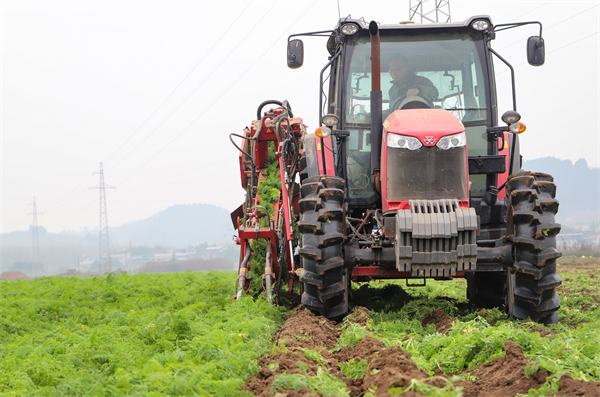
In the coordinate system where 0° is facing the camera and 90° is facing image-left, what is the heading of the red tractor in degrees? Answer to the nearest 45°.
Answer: approximately 0°

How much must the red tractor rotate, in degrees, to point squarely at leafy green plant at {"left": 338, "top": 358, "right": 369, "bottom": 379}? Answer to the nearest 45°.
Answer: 0° — it already faces it

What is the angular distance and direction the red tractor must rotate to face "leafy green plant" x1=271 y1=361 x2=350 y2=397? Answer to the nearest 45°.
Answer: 0° — it already faces it
